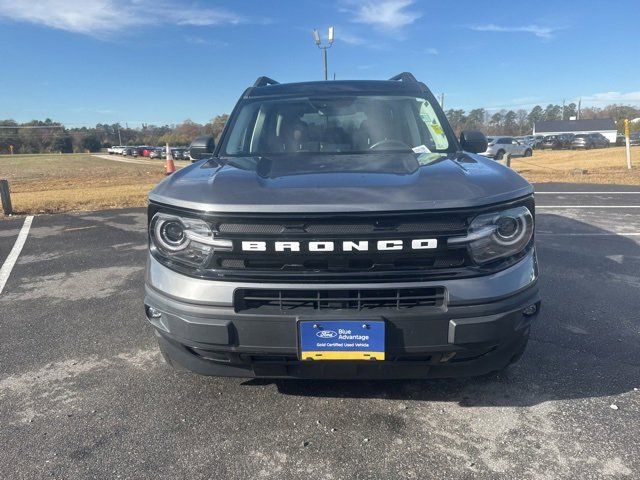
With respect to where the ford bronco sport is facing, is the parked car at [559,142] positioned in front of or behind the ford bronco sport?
behind

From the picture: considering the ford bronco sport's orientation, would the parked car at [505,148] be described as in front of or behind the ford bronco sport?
behind

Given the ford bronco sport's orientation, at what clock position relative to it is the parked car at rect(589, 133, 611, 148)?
The parked car is roughly at 7 o'clock from the ford bronco sport.

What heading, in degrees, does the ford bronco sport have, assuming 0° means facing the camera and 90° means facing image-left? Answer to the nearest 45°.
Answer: approximately 0°
